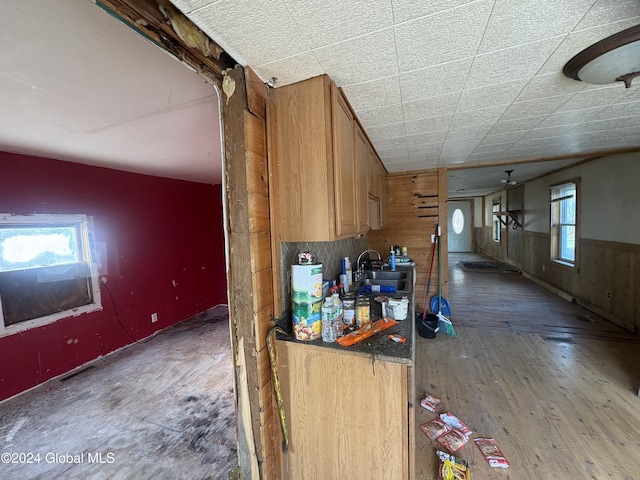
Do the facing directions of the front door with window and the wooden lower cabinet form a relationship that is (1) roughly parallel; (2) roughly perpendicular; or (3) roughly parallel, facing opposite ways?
roughly perpendicular

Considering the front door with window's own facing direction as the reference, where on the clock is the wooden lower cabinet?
The wooden lower cabinet is roughly at 12 o'clock from the front door with window.

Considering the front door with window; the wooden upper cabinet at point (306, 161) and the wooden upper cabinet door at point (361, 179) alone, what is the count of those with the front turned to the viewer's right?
2

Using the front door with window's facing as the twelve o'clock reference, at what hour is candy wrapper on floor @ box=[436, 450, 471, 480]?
The candy wrapper on floor is roughly at 12 o'clock from the front door with window.

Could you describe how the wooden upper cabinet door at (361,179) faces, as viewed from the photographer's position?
facing to the right of the viewer

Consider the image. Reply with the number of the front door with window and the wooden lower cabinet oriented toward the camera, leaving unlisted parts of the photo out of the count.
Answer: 1

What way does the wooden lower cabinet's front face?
to the viewer's right
